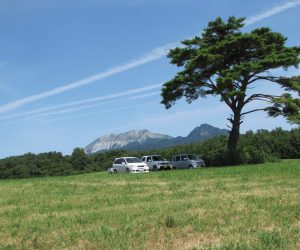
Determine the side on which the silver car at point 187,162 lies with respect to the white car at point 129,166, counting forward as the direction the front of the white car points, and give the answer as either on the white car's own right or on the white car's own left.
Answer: on the white car's own left

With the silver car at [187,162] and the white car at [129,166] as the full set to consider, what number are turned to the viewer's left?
0

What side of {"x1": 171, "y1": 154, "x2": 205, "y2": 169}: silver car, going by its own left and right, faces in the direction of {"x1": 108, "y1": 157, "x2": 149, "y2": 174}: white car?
right

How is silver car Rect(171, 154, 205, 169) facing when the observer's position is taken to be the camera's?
facing the viewer and to the right of the viewer

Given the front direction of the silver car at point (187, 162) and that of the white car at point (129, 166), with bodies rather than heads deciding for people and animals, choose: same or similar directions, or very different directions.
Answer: same or similar directions
